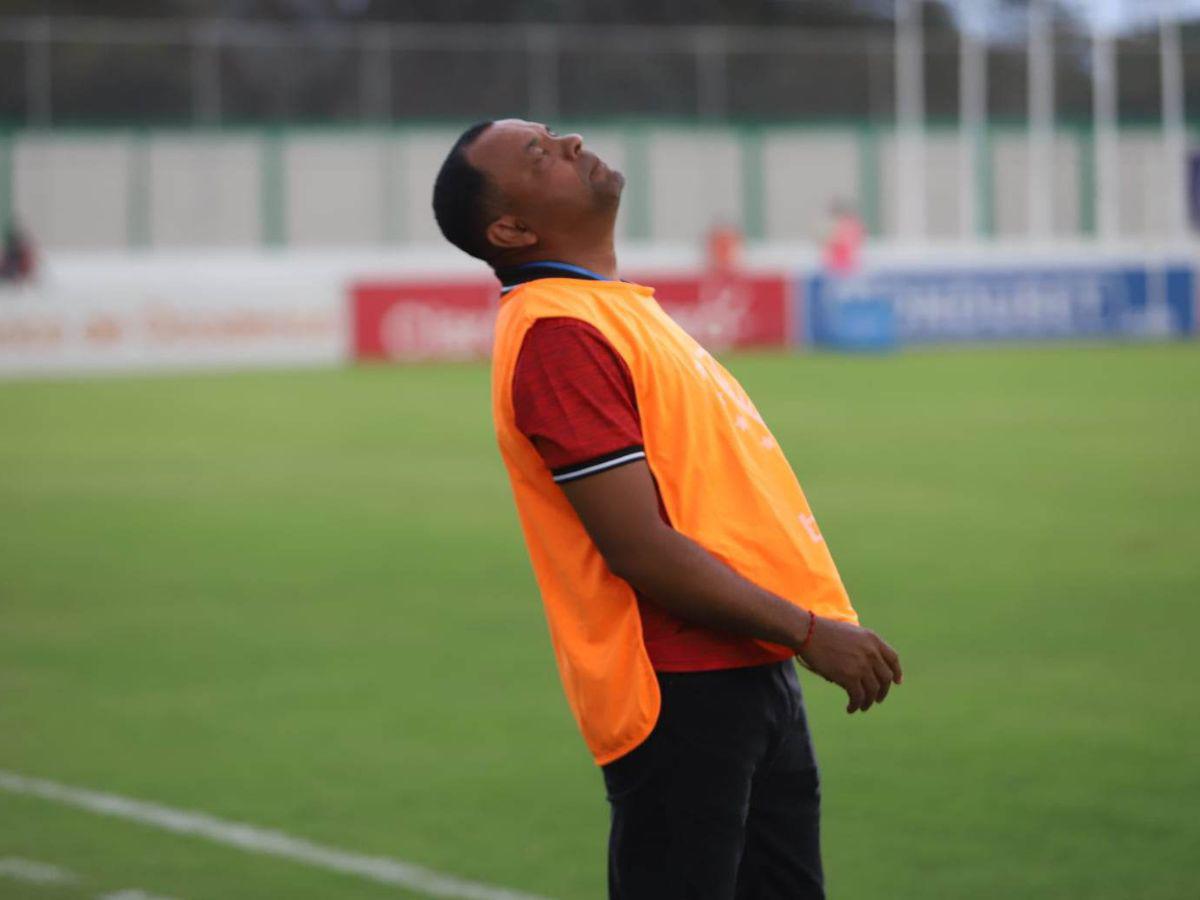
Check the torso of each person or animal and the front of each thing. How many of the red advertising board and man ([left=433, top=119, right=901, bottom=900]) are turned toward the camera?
1

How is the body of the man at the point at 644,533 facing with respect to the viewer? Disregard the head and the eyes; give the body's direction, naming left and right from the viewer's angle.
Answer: facing to the right of the viewer

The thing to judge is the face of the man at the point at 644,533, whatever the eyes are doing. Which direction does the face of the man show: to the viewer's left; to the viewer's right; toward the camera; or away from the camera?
to the viewer's right

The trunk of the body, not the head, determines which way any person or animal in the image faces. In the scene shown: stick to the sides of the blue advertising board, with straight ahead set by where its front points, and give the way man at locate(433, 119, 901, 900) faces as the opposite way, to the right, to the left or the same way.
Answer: to the left

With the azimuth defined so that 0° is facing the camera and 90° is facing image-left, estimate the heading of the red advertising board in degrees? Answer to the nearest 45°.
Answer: approximately 0°

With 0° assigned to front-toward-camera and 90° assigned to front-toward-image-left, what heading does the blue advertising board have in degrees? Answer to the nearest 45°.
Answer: approximately 0°

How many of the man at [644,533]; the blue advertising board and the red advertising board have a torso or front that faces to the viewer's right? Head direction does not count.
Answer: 1
